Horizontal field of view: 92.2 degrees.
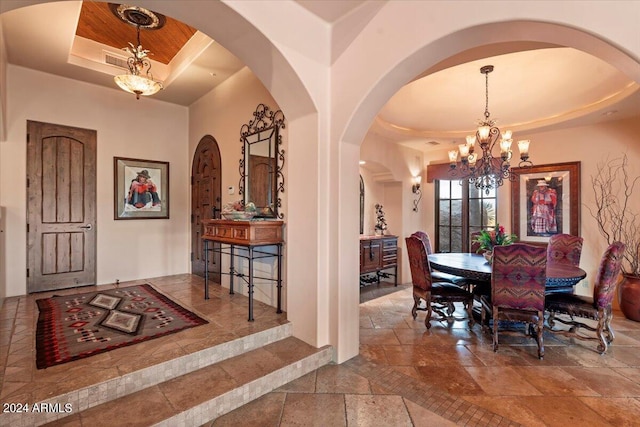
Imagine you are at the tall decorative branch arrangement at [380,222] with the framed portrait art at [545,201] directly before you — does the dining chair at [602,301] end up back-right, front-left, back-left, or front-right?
front-right

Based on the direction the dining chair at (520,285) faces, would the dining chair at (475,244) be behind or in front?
in front

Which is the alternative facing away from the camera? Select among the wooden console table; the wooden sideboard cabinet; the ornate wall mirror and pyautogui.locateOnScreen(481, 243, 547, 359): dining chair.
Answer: the dining chair

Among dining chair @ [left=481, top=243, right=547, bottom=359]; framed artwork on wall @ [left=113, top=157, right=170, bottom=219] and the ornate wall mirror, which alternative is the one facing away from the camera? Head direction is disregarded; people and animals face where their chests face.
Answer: the dining chair

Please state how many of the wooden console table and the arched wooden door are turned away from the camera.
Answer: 0

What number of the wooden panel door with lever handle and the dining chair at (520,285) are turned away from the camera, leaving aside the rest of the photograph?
1

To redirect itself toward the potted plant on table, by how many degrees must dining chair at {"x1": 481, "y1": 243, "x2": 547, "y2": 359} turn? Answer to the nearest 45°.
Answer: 0° — it already faces it

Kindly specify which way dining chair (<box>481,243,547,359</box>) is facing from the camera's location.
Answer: facing away from the viewer

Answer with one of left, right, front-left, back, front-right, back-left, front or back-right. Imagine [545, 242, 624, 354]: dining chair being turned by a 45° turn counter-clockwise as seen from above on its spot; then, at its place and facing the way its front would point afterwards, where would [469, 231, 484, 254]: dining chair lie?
front-right

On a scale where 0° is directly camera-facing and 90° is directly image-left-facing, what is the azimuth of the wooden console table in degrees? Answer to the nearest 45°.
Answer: approximately 45°
